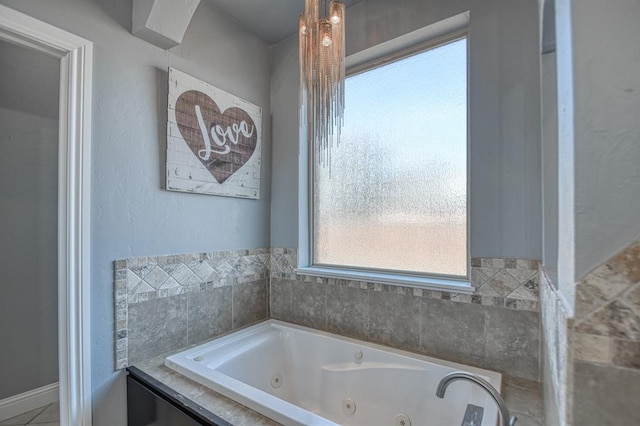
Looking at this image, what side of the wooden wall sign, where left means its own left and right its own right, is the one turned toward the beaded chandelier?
front

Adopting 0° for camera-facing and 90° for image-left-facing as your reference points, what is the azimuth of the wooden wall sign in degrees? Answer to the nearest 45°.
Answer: approximately 315°
